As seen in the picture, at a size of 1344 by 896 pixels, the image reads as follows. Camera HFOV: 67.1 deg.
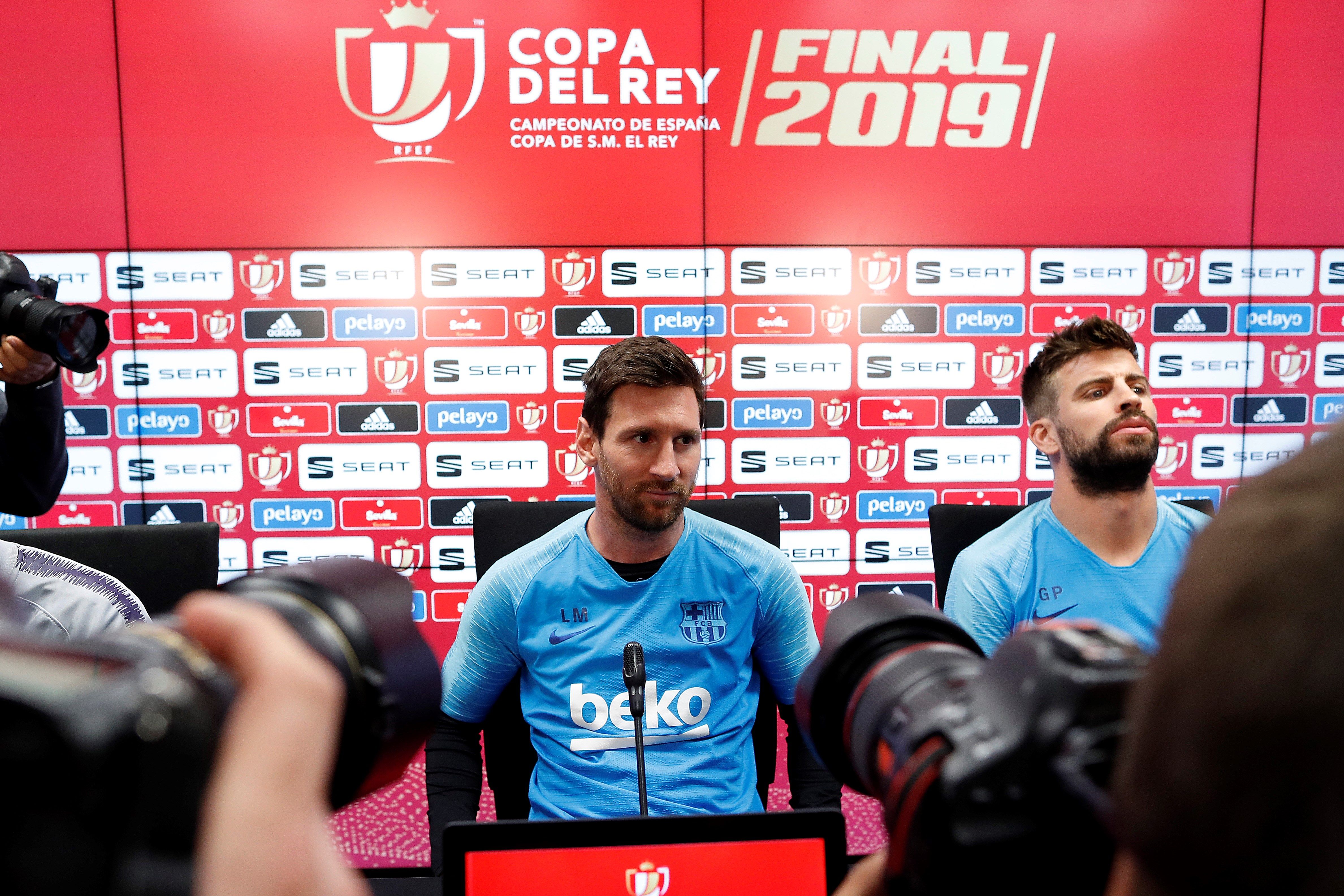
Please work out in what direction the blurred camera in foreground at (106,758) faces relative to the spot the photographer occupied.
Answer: facing away from the viewer and to the right of the viewer

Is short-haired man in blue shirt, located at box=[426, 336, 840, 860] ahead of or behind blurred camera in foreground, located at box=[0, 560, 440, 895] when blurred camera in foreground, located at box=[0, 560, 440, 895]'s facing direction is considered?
ahead

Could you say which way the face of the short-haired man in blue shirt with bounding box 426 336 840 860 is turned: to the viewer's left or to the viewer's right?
to the viewer's right

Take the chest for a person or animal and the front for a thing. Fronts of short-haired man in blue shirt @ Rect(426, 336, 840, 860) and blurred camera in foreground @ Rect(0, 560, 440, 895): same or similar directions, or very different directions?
very different directions

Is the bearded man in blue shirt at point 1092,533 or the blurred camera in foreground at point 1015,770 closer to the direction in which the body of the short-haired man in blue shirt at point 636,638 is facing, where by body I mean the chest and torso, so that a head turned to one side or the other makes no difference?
the blurred camera in foreground

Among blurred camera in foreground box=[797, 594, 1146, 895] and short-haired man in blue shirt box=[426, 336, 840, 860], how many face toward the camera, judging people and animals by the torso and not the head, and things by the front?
1

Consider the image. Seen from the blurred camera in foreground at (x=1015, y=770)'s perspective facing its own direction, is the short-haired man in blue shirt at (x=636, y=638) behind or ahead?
ahead

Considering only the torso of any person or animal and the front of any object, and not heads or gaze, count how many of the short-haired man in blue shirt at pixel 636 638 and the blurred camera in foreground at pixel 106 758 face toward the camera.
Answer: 1

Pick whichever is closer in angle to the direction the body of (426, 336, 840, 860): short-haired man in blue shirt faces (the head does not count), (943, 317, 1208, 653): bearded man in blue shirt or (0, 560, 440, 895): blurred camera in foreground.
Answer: the blurred camera in foreground

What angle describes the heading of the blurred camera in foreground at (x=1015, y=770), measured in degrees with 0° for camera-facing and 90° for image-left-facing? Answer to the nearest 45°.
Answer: approximately 135°

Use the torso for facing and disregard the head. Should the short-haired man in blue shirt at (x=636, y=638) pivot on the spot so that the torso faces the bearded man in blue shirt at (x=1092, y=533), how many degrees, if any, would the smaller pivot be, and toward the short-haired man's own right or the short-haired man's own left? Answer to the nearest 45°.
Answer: approximately 90° to the short-haired man's own left

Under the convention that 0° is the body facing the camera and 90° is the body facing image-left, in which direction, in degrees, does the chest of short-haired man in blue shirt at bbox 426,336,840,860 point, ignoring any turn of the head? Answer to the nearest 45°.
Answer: approximately 0°
